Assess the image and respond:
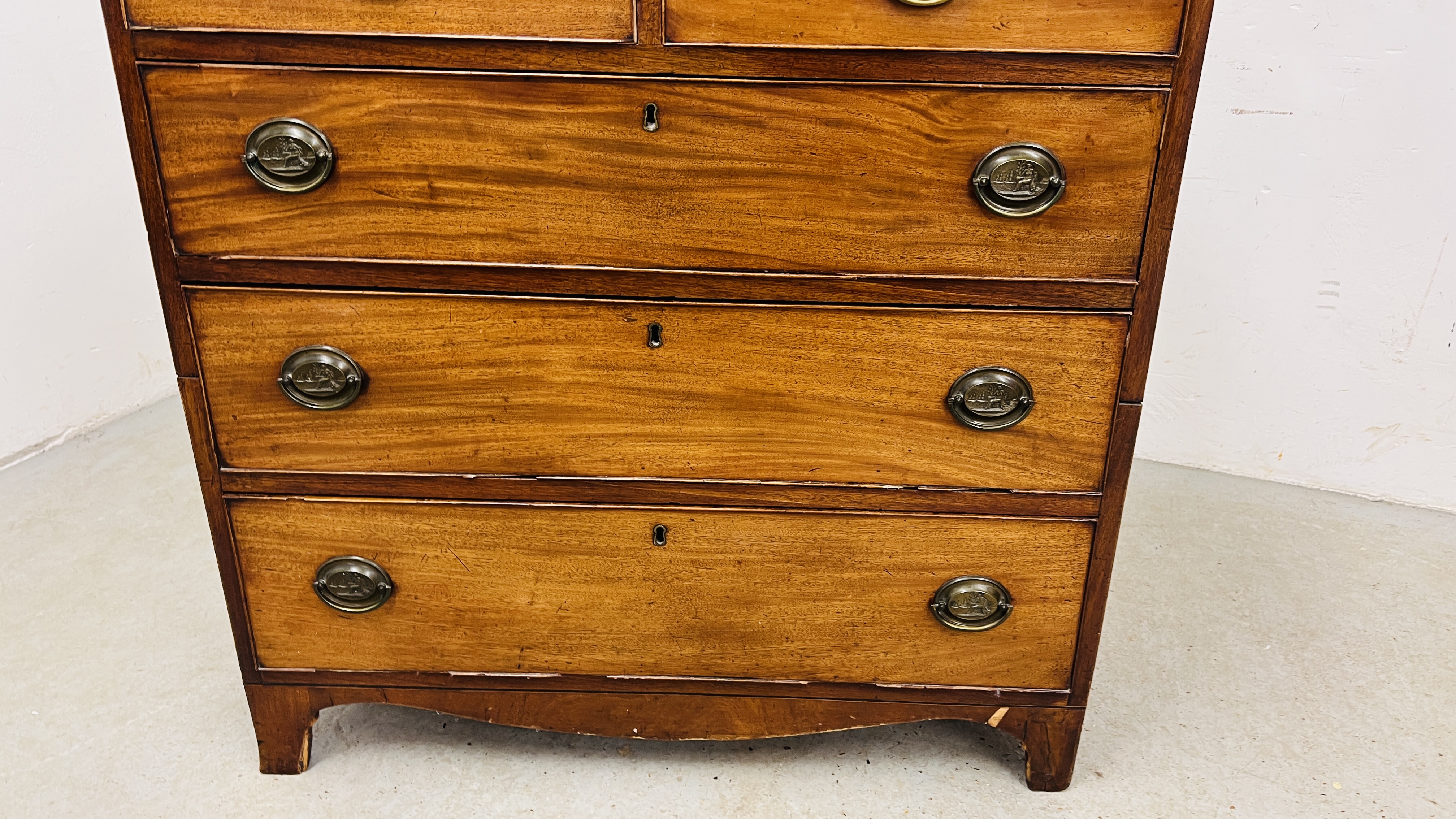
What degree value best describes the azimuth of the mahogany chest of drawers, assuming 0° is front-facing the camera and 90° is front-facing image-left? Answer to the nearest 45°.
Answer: approximately 0°
